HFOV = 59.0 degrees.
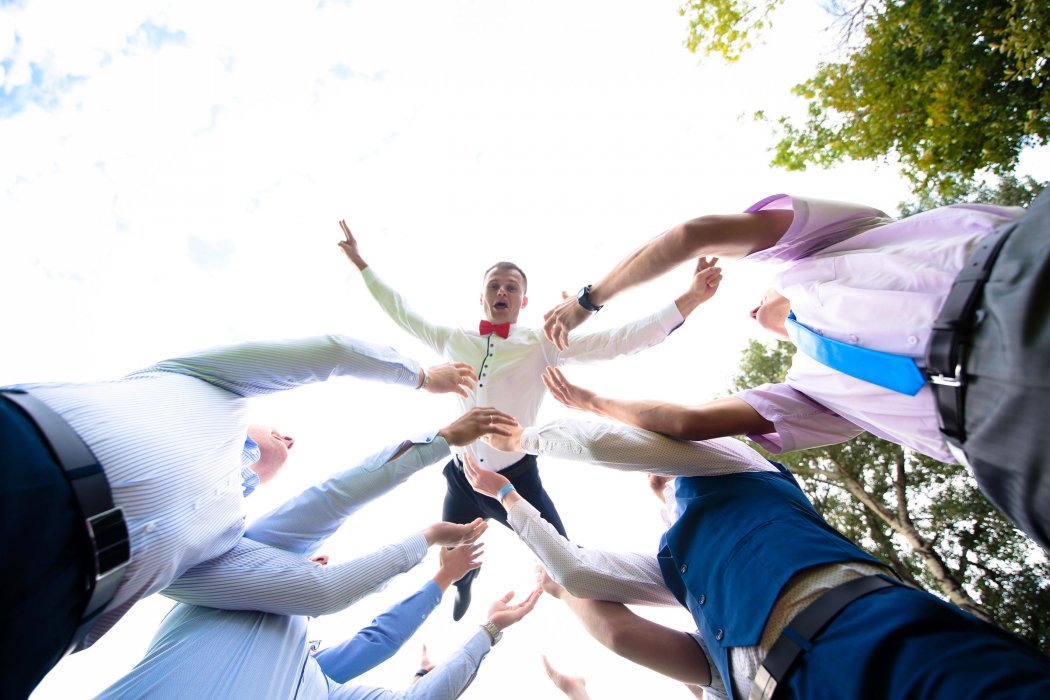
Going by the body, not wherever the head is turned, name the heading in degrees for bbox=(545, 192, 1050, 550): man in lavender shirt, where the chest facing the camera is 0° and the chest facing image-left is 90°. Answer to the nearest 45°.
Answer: approximately 0°

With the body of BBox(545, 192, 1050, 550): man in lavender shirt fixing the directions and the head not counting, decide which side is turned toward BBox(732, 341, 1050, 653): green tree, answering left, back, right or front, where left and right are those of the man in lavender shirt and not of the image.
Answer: back

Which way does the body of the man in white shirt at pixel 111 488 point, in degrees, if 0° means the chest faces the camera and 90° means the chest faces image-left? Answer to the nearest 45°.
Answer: approximately 0°

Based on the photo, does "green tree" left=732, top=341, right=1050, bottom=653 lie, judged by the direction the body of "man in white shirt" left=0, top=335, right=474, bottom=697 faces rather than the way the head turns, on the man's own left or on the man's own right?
on the man's own left

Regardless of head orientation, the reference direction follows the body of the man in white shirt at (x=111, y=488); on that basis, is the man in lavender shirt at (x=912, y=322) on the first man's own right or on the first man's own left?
on the first man's own left
